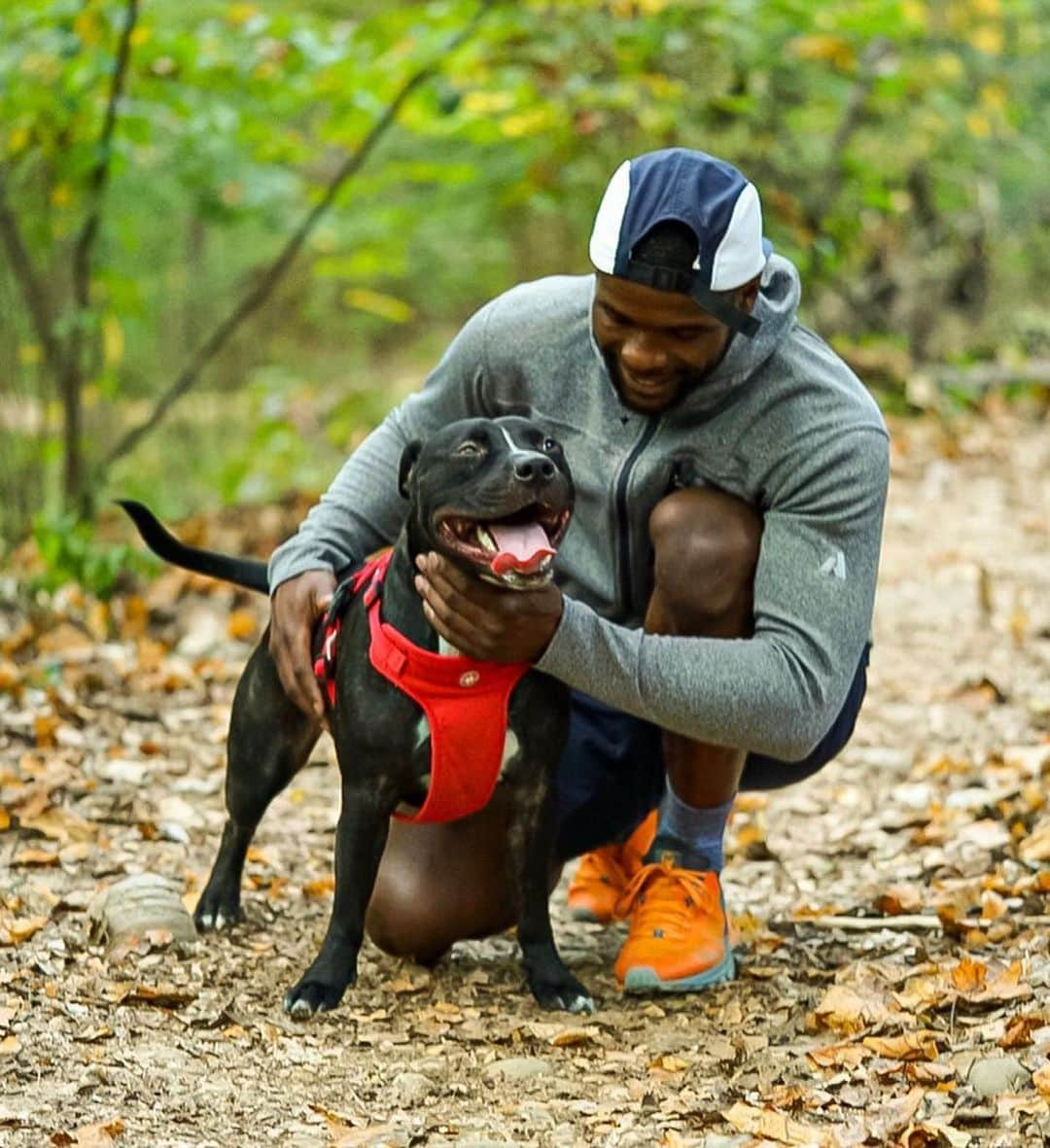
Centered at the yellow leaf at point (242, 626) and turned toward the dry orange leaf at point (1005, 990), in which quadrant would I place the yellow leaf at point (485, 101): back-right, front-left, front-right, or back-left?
back-left

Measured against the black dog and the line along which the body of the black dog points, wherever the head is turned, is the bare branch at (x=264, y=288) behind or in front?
behind

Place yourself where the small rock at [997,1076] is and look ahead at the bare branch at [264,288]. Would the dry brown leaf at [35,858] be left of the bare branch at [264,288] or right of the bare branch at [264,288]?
left

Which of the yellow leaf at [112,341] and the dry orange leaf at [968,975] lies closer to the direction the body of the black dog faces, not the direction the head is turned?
the dry orange leaf

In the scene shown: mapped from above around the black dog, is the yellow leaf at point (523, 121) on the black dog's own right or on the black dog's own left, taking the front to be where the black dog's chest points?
on the black dog's own left

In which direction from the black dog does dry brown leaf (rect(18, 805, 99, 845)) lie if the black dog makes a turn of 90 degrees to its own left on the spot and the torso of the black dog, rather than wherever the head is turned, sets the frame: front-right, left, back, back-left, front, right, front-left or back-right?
left

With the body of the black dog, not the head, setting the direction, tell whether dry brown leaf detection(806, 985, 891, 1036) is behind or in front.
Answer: in front

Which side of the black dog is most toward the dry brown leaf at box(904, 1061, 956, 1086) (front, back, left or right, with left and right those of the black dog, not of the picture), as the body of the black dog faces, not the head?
front

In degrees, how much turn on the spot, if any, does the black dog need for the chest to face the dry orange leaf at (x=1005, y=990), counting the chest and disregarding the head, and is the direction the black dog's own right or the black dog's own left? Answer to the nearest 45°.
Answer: approximately 45° to the black dog's own left

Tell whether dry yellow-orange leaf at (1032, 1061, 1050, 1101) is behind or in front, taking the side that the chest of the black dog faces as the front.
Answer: in front

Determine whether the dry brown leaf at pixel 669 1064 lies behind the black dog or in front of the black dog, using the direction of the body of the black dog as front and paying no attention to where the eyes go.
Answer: in front

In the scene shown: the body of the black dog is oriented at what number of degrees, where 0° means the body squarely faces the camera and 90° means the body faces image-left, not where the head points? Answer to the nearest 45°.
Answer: approximately 315°
